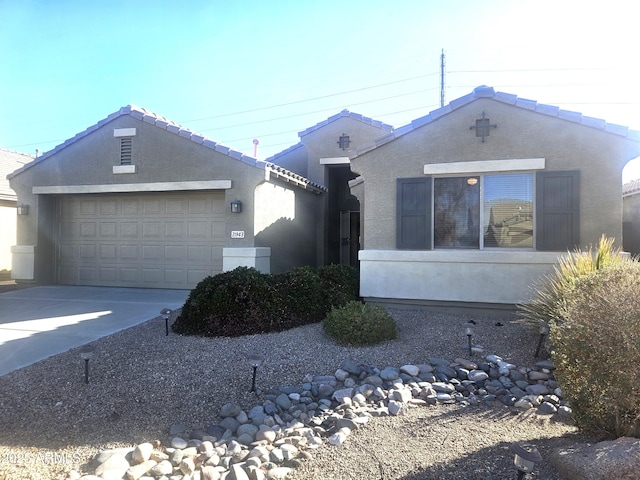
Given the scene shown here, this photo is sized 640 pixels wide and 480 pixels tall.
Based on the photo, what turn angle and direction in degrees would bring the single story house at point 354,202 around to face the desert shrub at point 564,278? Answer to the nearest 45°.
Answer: approximately 45° to its left

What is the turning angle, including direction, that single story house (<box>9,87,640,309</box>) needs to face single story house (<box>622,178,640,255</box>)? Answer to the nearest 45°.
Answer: approximately 90° to its left

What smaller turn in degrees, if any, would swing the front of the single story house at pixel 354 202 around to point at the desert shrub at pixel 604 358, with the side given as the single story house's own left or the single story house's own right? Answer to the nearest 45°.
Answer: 0° — it already faces it

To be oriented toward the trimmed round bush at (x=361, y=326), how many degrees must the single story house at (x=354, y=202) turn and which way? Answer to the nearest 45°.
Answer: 0° — it already faces it

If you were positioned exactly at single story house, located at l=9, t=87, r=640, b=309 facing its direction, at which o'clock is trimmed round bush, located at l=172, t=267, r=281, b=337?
The trimmed round bush is roughly at 1 o'clock from the single story house.

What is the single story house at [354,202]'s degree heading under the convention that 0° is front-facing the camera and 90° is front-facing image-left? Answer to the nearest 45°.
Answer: approximately 0°

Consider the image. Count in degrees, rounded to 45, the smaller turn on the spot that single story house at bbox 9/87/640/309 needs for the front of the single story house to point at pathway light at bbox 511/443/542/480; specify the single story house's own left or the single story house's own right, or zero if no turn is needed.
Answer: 0° — it already faces it
